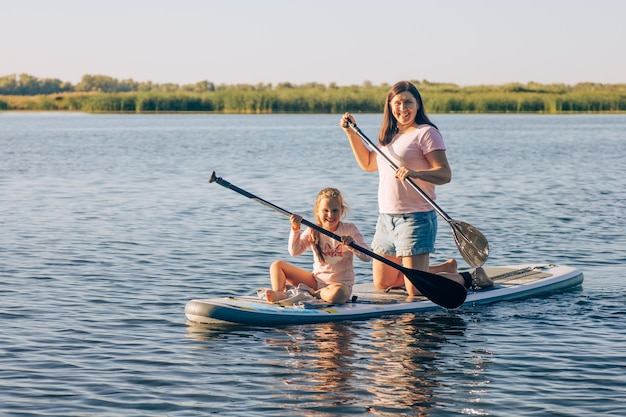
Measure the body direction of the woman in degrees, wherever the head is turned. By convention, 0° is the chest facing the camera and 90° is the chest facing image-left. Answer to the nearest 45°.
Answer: approximately 45°
